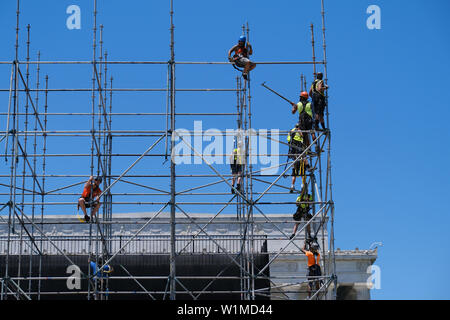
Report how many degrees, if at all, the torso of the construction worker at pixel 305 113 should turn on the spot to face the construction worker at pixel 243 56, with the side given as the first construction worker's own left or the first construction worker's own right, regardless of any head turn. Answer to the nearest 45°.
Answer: approximately 135° to the first construction worker's own left

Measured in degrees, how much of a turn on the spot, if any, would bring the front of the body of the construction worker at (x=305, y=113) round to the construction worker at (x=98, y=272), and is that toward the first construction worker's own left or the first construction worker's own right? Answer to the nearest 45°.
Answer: approximately 90° to the first construction worker's own left

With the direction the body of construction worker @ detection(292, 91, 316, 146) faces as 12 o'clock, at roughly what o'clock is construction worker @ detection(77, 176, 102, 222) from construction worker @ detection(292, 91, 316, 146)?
construction worker @ detection(77, 176, 102, 222) is roughly at 9 o'clock from construction worker @ detection(292, 91, 316, 146).

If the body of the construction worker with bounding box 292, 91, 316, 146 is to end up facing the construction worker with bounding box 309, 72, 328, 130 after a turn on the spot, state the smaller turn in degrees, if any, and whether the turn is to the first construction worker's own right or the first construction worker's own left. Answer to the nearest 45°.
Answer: approximately 135° to the first construction worker's own right

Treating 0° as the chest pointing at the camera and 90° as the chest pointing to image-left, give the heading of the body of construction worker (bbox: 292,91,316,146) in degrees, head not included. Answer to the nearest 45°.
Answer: approximately 180°
